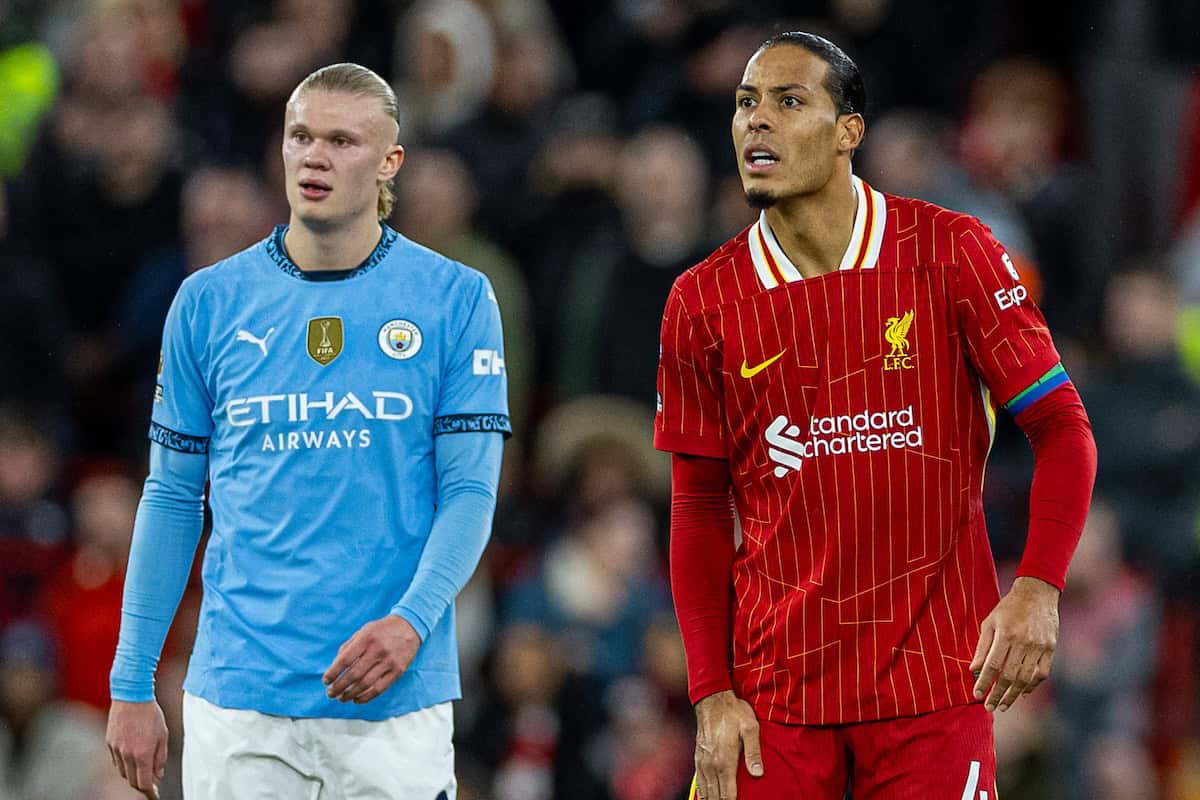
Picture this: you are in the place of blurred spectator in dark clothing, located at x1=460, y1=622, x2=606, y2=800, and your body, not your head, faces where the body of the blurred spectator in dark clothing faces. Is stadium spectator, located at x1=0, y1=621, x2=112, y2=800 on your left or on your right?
on your right

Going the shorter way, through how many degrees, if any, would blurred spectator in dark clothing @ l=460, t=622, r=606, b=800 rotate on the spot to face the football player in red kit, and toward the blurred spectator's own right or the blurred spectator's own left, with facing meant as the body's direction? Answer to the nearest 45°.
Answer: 0° — they already face them

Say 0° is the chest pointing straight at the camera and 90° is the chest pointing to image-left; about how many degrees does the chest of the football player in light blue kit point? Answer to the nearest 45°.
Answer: approximately 0°

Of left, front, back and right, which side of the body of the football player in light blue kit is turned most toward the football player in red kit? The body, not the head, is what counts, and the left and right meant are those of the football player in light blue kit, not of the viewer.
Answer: left

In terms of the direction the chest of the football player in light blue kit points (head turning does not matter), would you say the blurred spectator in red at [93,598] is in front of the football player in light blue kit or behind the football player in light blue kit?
behind

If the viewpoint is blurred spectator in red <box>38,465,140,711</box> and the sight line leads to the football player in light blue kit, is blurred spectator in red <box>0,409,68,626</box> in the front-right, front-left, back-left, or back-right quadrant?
back-right

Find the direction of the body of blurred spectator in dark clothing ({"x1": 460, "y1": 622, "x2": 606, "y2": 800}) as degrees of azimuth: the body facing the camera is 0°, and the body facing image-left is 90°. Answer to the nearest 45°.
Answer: approximately 0°

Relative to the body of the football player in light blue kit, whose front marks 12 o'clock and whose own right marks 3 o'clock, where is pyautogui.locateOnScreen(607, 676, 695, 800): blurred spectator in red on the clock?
The blurred spectator in red is roughly at 7 o'clock from the football player in light blue kit.

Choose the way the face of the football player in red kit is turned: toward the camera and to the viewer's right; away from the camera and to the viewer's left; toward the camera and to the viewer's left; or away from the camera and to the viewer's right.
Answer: toward the camera and to the viewer's left

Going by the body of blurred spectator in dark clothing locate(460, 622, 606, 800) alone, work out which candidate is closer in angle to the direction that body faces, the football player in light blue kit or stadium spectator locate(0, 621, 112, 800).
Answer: the football player in light blue kit

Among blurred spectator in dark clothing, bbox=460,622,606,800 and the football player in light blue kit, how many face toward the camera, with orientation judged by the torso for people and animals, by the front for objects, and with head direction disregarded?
2

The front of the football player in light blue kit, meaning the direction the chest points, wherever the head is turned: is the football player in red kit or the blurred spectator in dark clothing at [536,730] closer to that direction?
the football player in red kit
